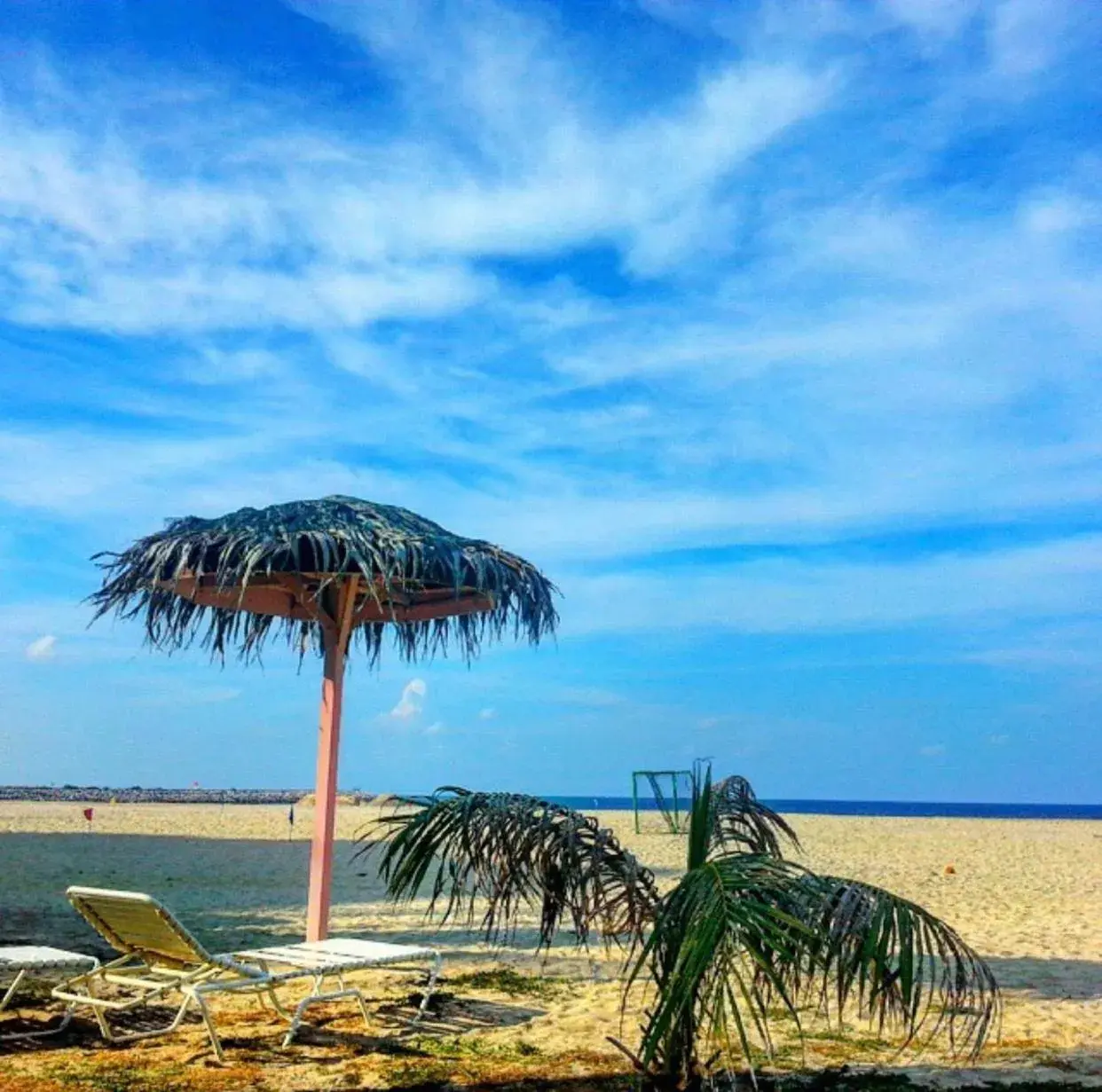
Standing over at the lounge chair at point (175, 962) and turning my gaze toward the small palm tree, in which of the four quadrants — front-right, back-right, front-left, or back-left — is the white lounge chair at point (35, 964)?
back-right

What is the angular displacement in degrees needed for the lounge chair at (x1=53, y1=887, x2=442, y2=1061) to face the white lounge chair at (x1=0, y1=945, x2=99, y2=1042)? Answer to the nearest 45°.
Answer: approximately 135° to its left

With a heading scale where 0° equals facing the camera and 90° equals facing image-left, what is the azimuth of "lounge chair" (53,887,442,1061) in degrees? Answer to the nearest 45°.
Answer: approximately 225°

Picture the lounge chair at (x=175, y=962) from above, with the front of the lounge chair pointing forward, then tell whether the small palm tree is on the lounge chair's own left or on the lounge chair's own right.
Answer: on the lounge chair's own right
